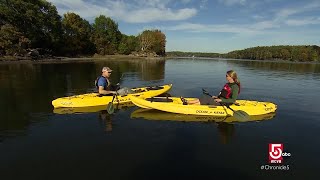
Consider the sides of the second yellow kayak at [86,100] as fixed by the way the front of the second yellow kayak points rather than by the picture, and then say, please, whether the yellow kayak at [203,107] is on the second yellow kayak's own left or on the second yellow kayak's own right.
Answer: on the second yellow kayak's own right

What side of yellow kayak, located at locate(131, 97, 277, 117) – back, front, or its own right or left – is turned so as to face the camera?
left

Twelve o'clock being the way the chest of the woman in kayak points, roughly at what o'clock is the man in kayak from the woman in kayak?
The man in kayak is roughly at 12 o'clock from the woman in kayak.

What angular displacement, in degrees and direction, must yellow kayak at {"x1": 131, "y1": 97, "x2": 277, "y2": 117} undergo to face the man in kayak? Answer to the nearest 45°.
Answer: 0° — it already faces them

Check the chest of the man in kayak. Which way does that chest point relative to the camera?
to the viewer's right

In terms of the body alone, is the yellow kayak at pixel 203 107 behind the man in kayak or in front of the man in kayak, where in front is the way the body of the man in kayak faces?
in front

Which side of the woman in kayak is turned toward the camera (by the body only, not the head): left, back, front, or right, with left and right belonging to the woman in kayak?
left

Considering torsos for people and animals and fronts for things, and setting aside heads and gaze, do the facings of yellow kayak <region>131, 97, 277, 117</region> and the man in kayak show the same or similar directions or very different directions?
very different directions

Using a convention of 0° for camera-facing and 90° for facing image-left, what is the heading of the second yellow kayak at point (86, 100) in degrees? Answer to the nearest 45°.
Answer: approximately 225°

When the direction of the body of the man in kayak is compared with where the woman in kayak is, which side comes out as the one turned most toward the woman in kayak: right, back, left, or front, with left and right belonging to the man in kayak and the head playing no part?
front

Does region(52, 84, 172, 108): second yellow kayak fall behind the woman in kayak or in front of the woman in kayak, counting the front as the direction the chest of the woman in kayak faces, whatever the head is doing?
in front
